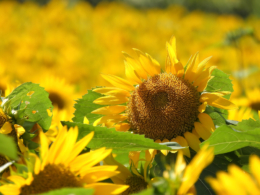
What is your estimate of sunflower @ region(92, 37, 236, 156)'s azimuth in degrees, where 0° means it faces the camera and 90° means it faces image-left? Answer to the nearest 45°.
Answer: approximately 0°
